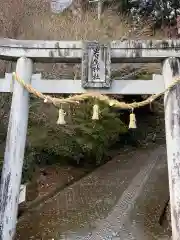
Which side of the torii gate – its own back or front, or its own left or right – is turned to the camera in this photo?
front

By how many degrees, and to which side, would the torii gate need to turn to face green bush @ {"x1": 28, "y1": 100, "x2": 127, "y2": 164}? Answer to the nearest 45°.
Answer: approximately 180°
